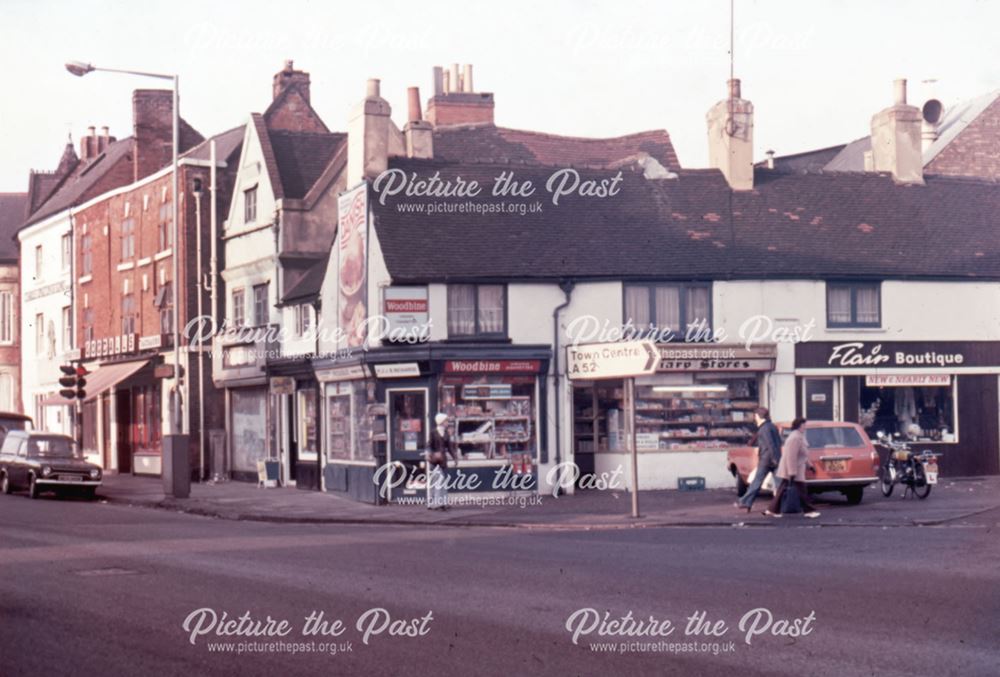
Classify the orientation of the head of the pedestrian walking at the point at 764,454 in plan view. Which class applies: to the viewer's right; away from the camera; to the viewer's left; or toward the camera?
to the viewer's left

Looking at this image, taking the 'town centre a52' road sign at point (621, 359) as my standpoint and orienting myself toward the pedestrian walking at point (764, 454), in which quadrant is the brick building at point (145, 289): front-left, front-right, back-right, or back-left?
back-left

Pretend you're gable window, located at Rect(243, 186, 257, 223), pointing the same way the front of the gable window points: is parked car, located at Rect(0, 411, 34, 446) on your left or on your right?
on your right

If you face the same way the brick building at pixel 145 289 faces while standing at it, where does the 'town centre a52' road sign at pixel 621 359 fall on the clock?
The 'town centre a52' road sign is roughly at 10 o'clock from the brick building.

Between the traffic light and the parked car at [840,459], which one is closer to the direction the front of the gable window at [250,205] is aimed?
the traffic light

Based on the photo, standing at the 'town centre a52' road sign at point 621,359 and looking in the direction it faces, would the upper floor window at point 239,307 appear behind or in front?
behind

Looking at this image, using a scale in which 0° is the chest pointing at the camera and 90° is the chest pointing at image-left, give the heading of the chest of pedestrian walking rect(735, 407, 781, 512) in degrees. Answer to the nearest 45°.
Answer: approximately 90°

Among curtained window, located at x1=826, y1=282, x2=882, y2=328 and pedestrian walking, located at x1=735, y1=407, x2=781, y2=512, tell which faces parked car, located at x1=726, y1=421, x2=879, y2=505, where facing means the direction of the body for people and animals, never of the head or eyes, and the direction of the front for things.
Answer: the curtained window

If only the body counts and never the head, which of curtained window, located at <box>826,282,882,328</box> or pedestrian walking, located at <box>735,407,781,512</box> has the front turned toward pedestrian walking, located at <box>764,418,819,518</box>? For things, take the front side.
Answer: the curtained window

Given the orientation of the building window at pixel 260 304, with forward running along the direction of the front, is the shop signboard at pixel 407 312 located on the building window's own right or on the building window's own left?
on the building window's own left

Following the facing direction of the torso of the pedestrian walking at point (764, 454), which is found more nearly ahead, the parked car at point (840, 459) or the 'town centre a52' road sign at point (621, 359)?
the 'town centre a52' road sign
